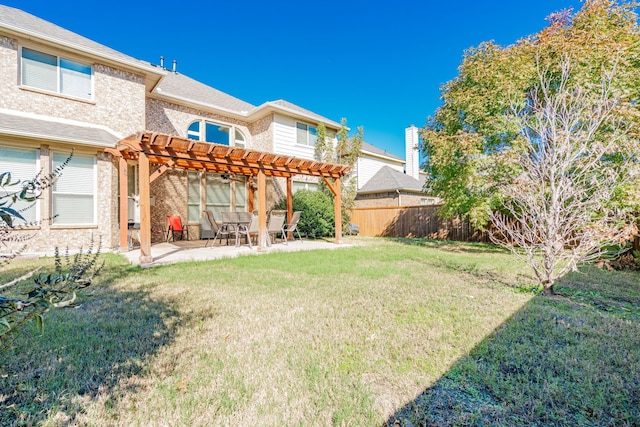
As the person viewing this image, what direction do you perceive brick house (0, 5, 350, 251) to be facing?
facing away from the viewer and to the left of the viewer

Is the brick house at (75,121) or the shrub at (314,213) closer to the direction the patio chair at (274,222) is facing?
the brick house

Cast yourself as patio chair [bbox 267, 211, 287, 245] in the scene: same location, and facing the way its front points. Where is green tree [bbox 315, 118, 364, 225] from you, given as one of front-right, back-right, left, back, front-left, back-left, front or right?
front-right

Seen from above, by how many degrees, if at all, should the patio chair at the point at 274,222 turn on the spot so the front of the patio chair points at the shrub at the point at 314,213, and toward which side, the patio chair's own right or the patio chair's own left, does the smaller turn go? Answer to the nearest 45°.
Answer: approximately 180°

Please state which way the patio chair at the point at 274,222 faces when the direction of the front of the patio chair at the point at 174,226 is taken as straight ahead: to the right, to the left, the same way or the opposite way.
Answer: to the right

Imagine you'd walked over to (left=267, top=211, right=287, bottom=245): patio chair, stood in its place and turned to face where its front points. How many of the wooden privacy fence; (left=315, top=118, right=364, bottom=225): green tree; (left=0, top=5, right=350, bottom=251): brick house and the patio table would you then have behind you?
2

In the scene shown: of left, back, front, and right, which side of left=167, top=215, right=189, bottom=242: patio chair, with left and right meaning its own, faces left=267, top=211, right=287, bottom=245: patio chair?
front
